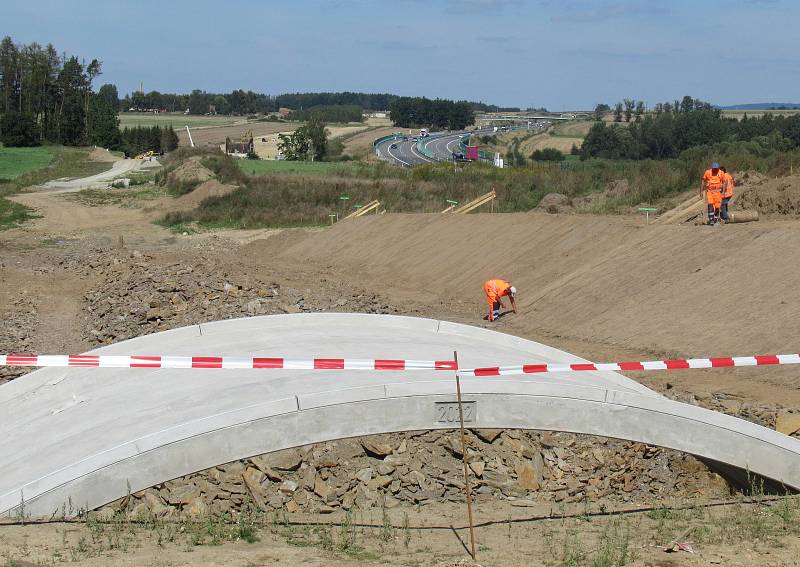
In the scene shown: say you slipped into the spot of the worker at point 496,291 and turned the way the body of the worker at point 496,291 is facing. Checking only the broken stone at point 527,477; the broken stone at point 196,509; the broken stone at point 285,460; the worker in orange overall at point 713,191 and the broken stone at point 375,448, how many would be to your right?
4

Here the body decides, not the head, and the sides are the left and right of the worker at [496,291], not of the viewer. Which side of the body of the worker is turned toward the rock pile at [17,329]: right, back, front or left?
back

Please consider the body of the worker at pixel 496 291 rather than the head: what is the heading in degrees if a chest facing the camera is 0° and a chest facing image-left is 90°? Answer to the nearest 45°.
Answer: approximately 270°

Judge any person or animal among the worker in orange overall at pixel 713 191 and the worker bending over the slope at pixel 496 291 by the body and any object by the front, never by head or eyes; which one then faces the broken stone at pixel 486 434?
the worker in orange overall

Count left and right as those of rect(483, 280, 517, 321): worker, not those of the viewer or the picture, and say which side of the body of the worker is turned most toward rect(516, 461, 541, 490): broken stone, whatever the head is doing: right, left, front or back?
right

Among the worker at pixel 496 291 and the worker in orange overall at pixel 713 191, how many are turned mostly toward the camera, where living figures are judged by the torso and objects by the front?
1

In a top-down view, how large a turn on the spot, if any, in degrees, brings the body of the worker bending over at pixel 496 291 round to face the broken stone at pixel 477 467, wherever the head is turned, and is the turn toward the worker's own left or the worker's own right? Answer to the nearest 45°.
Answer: approximately 90° to the worker's own right

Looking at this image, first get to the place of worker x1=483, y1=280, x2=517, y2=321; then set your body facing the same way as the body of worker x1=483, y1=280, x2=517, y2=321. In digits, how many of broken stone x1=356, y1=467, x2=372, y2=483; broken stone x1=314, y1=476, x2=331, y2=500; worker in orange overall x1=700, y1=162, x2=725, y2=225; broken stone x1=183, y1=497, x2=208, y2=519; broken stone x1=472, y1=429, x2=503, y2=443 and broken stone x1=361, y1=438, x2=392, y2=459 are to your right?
5

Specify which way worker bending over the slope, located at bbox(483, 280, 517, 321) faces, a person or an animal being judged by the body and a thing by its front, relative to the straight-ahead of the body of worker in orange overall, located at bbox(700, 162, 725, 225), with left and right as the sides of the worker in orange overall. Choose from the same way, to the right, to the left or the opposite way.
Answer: to the left

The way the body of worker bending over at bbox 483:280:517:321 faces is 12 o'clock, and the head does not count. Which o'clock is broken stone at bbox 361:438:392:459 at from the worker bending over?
The broken stone is roughly at 3 o'clock from the worker bending over.

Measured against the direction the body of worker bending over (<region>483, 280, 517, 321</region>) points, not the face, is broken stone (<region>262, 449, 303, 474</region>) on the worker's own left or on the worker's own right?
on the worker's own right

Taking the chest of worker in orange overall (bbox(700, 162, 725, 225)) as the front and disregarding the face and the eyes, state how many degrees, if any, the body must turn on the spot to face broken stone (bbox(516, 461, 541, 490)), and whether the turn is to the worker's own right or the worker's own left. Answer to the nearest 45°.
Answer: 0° — they already face it

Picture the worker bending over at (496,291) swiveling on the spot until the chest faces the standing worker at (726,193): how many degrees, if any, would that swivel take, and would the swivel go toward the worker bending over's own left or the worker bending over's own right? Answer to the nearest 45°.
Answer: approximately 45° to the worker bending over's own left

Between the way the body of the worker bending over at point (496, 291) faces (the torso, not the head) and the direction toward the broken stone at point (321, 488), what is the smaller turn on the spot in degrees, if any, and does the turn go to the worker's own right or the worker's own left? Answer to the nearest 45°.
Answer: approximately 90° to the worker's own right

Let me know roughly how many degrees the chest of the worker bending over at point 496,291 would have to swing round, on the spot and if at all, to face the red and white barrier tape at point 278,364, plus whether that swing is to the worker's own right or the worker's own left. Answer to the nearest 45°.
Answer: approximately 90° to the worker's own right

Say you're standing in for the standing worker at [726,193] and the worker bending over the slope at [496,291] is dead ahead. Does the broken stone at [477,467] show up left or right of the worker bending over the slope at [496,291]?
left

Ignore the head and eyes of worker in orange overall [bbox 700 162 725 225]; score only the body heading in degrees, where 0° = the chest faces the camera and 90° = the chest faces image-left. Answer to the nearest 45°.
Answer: approximately 0°
